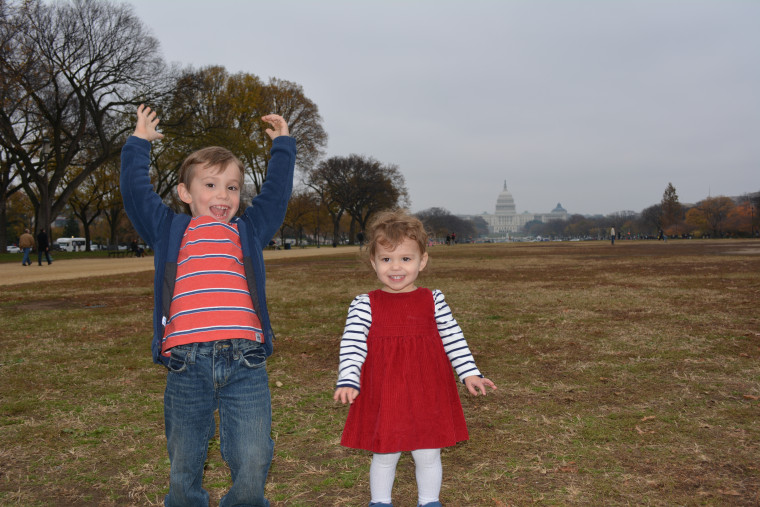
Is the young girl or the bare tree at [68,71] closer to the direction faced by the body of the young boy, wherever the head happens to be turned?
the young girl

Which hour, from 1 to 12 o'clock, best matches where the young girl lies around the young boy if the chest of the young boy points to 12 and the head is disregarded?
The young girl is roughly at 9 o'clock from the young boy.

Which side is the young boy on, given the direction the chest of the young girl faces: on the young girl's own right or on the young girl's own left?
on the young girl's own right

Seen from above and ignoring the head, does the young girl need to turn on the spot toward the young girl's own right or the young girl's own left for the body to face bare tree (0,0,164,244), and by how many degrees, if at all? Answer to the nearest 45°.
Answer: approximately 135° to the young girl's own right

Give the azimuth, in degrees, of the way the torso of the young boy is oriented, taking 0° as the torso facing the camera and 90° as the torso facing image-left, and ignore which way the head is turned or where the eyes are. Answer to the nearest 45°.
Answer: approximately 0°

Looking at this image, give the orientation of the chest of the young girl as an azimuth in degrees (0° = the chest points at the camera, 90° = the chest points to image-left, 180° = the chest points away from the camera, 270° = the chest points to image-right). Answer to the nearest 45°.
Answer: approximately 0°

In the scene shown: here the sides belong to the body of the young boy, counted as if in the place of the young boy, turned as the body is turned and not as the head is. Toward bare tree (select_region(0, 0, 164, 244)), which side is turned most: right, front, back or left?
back

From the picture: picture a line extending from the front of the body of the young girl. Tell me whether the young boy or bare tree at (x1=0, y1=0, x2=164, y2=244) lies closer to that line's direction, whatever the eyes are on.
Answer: the young boy

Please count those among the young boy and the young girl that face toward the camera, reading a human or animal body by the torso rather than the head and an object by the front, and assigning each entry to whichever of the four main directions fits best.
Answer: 2
